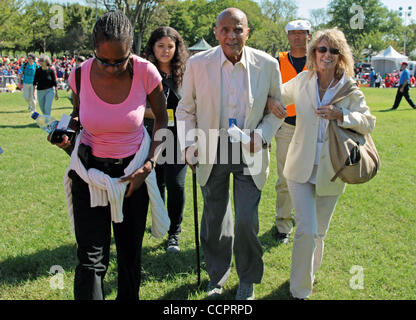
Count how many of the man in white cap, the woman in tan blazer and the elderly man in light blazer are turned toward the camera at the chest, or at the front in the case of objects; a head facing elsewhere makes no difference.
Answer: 3

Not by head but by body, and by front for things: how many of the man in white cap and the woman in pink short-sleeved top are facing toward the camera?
2

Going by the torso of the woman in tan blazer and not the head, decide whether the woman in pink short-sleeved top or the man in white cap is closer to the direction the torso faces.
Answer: the woman in pink short-sleeved top

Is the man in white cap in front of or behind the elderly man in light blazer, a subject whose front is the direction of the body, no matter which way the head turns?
behind

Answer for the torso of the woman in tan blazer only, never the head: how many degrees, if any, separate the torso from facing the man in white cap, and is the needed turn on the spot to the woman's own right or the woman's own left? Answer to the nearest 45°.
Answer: approximately 180°

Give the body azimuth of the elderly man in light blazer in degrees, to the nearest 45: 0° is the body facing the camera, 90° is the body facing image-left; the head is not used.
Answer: approximately 0°

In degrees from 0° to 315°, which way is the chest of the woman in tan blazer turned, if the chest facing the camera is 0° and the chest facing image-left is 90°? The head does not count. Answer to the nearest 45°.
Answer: approximately 0°

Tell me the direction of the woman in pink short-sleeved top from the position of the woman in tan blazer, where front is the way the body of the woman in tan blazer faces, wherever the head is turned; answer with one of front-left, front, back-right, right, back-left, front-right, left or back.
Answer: front-right

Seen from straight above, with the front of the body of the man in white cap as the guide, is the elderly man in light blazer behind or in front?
in front
